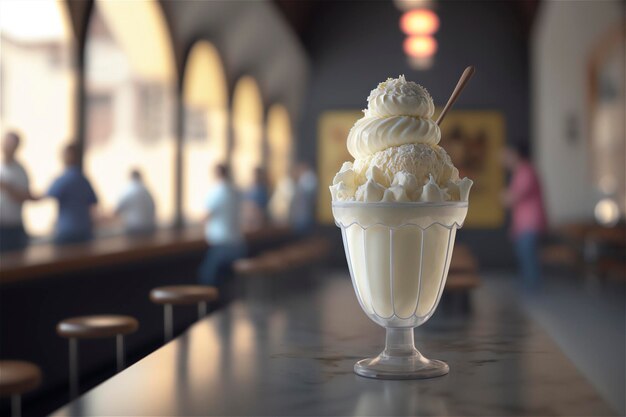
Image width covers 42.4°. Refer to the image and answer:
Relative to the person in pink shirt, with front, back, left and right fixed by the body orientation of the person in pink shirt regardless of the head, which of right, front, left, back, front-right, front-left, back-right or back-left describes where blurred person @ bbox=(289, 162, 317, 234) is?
front-right

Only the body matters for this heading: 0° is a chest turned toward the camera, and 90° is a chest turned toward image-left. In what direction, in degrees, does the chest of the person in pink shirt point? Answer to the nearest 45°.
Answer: approximately 90°

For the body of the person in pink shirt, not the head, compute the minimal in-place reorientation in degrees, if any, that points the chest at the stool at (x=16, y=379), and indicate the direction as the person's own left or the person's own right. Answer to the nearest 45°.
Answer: approximately 90° to the person's own left

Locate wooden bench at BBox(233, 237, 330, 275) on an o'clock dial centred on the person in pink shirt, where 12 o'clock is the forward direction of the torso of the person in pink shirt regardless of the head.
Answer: The wooden bench is roughly at 11 o'clock from the person in pink shirt.

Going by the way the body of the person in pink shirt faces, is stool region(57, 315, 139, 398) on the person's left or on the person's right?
on the person's left

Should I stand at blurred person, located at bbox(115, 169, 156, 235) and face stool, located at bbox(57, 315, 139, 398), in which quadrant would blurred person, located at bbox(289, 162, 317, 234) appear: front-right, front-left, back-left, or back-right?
back-left
